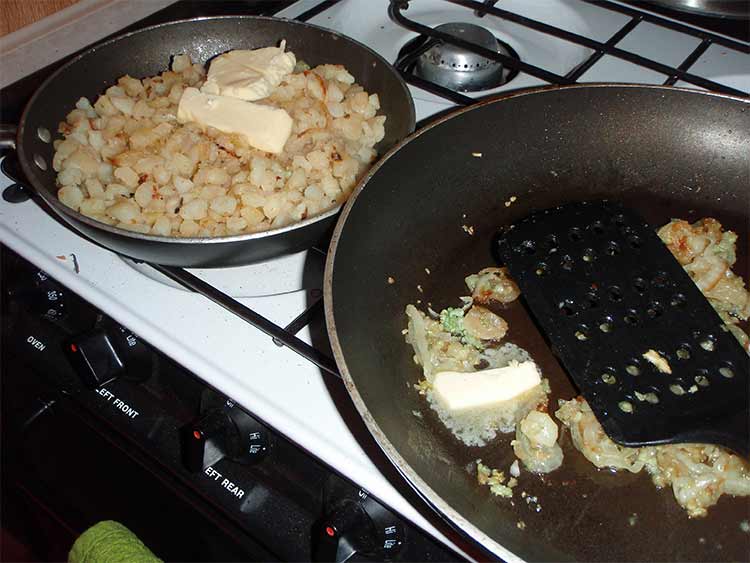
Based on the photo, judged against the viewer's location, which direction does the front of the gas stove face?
facing the viewer and to the left of the viewer
